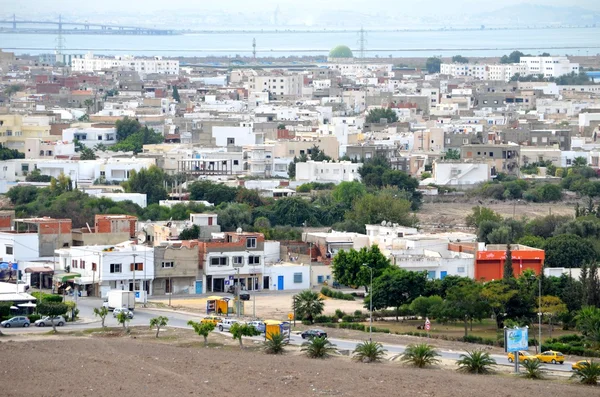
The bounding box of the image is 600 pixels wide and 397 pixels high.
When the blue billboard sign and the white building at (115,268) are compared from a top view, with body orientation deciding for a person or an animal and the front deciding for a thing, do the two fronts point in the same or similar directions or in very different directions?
same or similar directions

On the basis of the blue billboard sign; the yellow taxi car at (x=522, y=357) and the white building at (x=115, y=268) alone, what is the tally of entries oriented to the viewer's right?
1

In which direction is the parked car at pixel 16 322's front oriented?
to the viewer's left

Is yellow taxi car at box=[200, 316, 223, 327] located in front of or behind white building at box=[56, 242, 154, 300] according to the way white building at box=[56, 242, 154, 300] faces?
in front

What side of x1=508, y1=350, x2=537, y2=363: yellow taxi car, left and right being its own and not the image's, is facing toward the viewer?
right

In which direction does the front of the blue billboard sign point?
toward the camera

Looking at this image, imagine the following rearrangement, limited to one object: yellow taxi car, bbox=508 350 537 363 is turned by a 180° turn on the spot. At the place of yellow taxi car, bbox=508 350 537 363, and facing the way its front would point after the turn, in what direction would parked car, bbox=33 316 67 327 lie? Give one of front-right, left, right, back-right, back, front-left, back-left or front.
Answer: front

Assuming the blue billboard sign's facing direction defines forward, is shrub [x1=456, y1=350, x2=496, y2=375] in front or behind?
in front

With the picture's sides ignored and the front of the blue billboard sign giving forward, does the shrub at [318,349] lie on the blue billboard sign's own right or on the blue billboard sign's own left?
on the blue billboard sign's own right

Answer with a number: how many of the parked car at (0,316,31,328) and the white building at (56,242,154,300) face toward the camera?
1

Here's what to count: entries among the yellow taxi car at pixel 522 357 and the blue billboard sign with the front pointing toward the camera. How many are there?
1

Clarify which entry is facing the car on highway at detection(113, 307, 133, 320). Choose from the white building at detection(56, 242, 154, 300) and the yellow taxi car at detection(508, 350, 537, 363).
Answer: the white building

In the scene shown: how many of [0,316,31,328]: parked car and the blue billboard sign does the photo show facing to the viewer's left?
1

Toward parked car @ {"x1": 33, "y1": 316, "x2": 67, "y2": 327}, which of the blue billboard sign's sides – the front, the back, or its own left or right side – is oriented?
right

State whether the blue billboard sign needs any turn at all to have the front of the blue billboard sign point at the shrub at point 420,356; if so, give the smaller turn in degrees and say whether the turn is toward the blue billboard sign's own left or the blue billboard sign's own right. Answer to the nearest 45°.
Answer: approximately 45° to the blue billboard sign's own right

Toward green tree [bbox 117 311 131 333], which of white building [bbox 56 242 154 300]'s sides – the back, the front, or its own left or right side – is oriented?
front

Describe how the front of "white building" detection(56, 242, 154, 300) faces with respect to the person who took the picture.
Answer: facing the viewer
